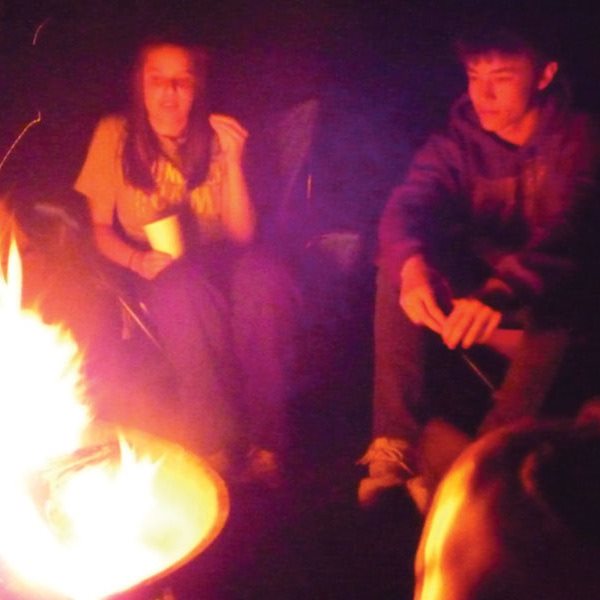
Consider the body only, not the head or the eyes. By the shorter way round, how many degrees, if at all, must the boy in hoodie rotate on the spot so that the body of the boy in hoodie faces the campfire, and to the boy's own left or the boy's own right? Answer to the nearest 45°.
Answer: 0° — they already face it

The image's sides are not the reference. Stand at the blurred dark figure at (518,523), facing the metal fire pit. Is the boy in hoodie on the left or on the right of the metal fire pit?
right

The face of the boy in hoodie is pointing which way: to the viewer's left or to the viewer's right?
to the viewer's left

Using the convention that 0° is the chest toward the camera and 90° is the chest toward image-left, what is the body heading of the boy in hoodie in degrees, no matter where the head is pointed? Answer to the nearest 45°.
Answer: approximately 45°

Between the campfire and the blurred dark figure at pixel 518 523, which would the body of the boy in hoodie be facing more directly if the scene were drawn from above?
the campfire

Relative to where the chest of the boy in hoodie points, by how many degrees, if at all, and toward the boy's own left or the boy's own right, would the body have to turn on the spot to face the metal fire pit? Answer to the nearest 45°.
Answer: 0° — they already face it

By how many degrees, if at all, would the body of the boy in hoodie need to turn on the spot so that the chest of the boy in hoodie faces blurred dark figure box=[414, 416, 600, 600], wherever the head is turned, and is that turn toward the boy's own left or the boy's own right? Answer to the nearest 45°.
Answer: approximately 45° to the boy's own left
